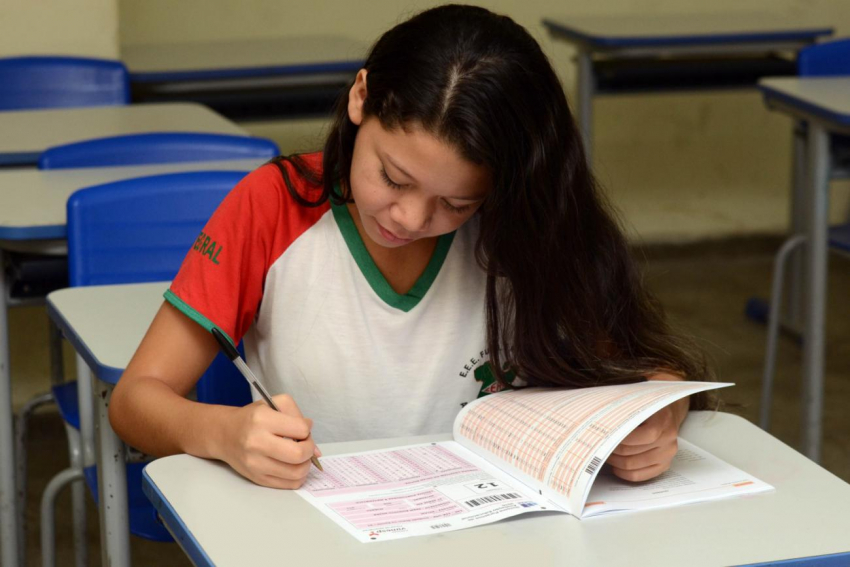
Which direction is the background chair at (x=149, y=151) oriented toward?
toward the camera

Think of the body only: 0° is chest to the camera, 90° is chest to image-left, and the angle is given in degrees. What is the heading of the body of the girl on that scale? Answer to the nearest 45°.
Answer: approximately 0°

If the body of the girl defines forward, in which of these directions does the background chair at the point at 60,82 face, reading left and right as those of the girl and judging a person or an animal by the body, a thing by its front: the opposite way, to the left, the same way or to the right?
the same way

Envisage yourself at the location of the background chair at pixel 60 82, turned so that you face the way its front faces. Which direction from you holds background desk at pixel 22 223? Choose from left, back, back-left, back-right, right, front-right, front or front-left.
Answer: front

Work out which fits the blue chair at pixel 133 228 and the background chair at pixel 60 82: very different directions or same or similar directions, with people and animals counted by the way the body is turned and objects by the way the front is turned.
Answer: same or similar directions

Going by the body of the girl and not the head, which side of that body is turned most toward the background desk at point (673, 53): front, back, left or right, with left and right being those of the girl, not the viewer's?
back

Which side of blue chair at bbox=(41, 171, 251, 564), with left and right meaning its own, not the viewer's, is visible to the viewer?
front

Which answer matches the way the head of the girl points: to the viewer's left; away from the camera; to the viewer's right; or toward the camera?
toward the camera

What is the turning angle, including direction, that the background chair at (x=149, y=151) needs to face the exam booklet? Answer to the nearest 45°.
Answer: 0° — it already faces it

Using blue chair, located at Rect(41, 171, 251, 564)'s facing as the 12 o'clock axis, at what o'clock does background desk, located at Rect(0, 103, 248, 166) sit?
The background desk is roughly at 6 o'clock from the blue chair.

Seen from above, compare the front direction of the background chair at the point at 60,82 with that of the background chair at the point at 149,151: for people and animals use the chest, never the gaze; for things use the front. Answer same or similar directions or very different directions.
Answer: same or similar directions

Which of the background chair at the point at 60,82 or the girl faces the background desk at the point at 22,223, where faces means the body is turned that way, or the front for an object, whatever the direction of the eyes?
the background chair

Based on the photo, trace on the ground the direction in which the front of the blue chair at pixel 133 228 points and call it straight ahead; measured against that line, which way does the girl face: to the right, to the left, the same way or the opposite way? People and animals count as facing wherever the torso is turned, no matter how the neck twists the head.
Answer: the same way

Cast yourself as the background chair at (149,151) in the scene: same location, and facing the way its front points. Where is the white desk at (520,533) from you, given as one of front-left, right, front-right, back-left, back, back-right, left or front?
front
